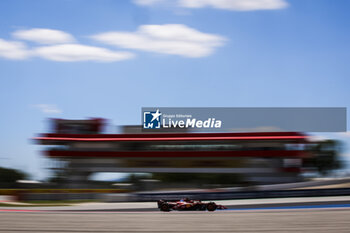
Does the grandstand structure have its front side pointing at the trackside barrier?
yes

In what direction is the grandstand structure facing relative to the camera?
toward the camera
